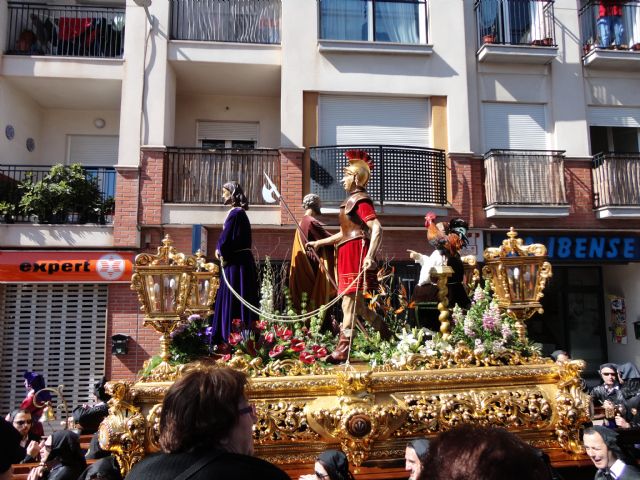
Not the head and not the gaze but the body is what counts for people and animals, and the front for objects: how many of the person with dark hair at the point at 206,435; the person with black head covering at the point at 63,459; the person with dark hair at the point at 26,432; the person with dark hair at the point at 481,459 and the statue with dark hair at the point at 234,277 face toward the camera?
1

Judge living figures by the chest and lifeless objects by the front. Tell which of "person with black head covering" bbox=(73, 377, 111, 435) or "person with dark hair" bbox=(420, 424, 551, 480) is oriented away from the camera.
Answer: "person with dark hair" bbox=(420, 424, 551, 480)

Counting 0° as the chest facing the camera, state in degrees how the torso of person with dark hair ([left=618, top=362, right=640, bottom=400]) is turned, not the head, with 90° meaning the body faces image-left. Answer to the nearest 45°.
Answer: approximately 90°

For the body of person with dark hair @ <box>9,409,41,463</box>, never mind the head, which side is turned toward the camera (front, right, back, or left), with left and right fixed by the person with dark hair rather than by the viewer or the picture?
front

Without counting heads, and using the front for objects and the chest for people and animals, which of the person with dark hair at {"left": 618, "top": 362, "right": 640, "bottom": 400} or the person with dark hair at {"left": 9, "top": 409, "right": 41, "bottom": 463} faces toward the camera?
the person with dark hair at {"left": 9, "top": 409, "right": 41, "bottom": 463}

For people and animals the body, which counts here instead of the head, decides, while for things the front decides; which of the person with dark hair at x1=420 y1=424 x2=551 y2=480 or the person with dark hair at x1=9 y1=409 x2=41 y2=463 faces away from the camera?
the person with dark hair at x1=420 y1=424 x2=551 y2=480

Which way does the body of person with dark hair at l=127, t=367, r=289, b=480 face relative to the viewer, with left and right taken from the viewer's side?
facing away from the viewer and to the right of the viewer

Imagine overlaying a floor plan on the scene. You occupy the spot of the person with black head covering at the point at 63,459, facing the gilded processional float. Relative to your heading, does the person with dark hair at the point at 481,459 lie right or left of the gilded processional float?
right

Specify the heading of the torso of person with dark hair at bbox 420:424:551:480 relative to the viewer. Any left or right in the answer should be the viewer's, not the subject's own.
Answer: facing away from the viewer

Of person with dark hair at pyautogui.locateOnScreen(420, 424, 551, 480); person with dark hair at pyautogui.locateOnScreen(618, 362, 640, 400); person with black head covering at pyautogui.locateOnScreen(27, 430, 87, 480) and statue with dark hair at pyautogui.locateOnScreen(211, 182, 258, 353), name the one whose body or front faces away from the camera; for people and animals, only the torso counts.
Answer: person with dark hair at pyautogui.locateOnScreen(420, 424, 551, 480)

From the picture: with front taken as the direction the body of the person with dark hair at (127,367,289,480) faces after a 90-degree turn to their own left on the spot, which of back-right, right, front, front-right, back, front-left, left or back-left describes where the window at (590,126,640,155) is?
right
